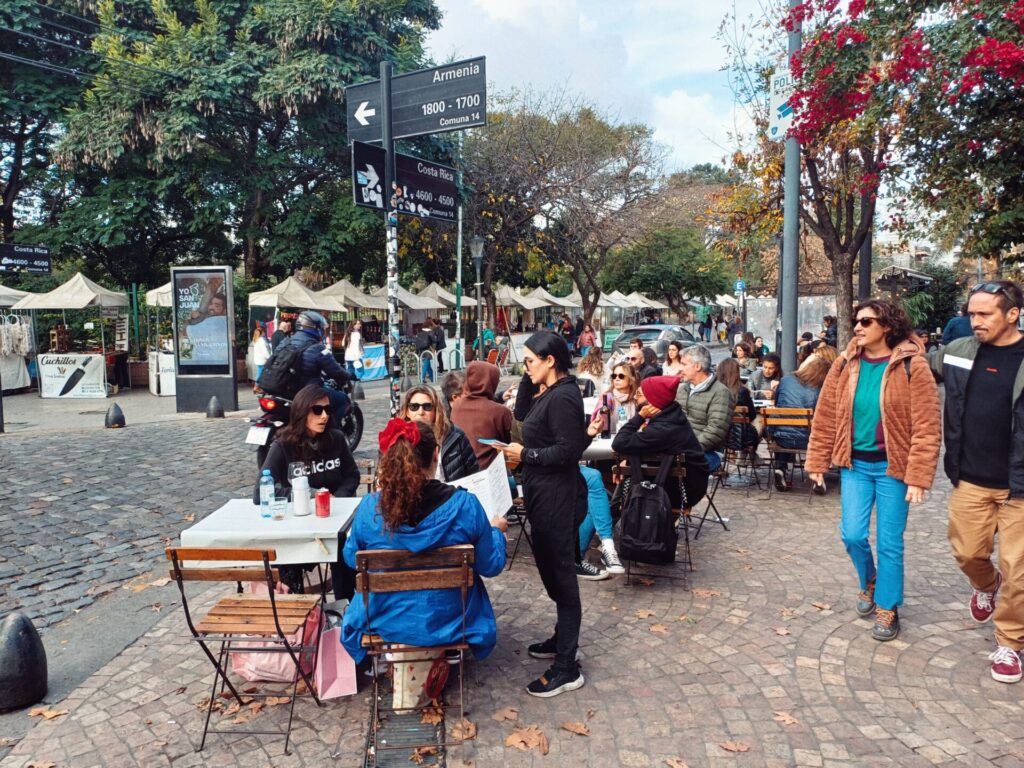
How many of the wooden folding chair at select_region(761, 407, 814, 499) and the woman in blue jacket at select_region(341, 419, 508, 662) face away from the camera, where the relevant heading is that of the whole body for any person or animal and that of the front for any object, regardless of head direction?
2

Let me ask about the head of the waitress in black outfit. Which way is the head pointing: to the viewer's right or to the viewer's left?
to the viewer's left

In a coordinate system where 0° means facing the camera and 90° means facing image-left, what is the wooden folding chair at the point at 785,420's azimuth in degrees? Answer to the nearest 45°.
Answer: approximately 180°

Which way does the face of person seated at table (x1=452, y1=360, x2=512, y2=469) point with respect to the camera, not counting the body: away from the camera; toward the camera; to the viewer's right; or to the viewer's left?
away from the camera

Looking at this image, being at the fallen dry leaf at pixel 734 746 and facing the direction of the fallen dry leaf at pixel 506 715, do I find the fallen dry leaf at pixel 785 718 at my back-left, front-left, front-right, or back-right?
back-right

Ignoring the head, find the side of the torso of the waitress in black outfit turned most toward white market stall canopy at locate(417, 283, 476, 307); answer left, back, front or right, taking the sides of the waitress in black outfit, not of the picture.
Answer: right

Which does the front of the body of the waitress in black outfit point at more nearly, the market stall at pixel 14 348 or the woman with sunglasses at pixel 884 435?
the market stall

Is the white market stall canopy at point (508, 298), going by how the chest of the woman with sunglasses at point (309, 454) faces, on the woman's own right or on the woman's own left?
on the woman's own left

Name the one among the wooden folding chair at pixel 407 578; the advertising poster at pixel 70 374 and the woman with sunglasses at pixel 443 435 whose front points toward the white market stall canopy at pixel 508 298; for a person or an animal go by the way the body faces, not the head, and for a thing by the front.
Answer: the wooden folding chair

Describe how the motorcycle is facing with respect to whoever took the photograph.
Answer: facing away from the viewer and to the right of the viewer

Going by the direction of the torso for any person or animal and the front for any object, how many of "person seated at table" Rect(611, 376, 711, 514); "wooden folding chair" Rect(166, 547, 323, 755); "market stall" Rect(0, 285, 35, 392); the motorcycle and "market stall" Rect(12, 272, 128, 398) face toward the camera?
2

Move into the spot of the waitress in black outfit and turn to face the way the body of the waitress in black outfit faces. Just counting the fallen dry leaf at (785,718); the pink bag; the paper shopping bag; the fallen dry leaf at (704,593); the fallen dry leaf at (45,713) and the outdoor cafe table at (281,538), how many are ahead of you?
4
